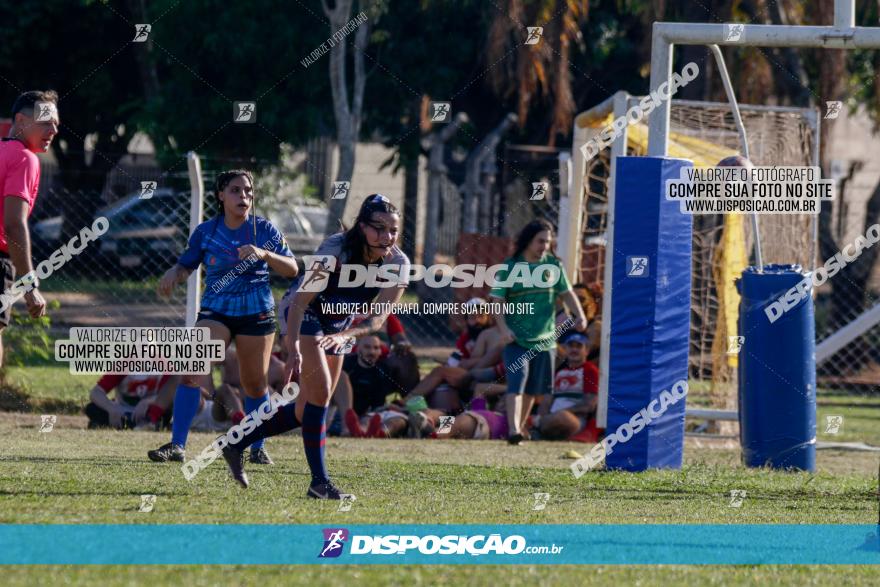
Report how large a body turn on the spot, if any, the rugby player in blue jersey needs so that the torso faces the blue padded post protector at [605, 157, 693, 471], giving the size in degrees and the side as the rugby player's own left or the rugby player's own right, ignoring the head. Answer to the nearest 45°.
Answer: approximately 90° to the rugby player's own left

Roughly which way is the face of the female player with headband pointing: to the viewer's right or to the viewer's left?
to the viewer's right

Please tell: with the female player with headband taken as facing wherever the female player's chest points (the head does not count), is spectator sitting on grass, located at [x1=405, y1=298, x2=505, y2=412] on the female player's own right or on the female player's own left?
on the female player's own left

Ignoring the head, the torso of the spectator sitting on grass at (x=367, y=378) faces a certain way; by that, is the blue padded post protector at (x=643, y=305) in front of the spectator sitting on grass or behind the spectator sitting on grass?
in front

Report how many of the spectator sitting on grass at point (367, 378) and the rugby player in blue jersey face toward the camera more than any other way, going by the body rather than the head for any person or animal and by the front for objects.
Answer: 2

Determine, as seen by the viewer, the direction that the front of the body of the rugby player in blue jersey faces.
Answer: toward the camera

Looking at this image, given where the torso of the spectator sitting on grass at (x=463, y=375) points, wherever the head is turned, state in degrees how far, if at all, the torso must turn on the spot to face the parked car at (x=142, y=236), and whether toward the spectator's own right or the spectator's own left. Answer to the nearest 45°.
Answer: approximately 90° to the spectator's own right

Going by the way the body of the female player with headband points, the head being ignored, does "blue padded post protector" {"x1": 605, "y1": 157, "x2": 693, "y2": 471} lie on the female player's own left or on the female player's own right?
on the female player's own left

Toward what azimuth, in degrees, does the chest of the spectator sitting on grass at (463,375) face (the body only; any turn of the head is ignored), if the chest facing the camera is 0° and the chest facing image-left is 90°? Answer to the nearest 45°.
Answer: approximately 45°

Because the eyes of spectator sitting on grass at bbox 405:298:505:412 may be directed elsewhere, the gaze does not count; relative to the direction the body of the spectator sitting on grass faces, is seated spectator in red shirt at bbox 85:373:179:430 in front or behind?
in front

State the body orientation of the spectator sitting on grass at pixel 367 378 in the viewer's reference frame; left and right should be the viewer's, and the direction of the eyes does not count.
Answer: facing the viewer

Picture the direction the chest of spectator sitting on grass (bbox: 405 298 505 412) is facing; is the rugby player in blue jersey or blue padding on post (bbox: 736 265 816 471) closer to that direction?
the rugby player in blue jersey

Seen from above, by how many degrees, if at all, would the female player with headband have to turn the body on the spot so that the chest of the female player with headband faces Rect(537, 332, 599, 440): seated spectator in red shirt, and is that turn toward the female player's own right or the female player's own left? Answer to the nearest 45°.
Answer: approximately 90° to the female player's own left
